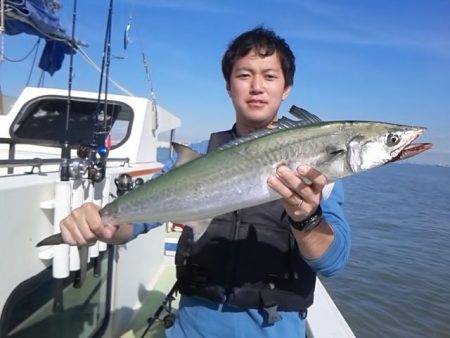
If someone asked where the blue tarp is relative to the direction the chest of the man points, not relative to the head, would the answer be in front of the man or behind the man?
behind

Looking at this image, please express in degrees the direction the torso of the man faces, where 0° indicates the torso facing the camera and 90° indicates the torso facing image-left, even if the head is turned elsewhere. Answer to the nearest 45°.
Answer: approximately 0°

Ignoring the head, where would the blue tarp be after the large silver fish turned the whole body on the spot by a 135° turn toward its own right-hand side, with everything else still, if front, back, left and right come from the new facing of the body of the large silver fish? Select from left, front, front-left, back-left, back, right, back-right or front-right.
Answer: right

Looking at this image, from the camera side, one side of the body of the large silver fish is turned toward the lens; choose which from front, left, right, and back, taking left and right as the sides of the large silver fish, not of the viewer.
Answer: right
